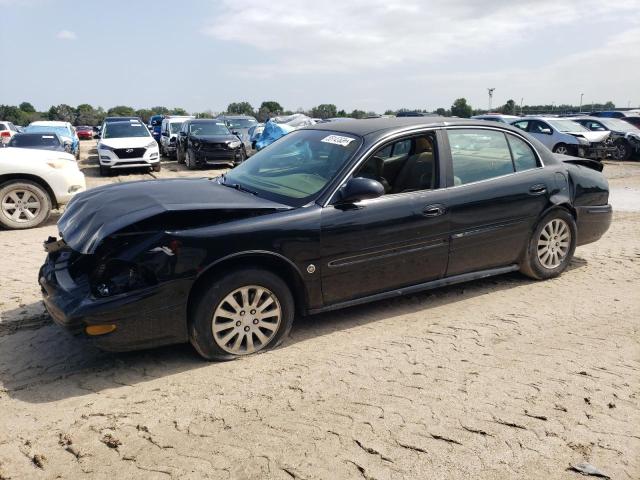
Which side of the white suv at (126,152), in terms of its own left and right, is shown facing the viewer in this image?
front

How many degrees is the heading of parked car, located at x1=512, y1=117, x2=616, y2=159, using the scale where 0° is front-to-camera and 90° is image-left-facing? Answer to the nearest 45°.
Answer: approximately 315°

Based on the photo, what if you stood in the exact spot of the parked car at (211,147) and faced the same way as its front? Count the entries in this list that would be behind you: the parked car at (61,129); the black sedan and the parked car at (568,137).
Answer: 1

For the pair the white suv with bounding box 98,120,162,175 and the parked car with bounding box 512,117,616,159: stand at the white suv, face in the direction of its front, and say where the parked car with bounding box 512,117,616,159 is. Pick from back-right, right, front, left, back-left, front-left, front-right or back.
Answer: left

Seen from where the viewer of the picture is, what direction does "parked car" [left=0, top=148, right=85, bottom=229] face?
facing to the right of the viewer

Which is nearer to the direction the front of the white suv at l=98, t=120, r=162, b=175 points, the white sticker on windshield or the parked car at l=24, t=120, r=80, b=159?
the white sticker on windshield

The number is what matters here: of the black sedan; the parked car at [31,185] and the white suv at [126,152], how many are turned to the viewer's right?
1

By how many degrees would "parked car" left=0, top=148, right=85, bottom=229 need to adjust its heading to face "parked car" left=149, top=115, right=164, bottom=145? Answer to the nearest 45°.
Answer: approximately 90° to its left

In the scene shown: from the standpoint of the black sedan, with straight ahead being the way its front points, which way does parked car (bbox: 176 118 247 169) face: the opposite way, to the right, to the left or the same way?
to the left
